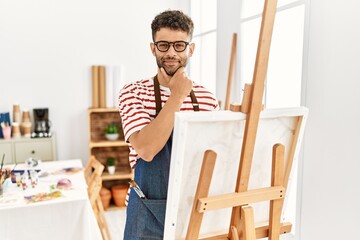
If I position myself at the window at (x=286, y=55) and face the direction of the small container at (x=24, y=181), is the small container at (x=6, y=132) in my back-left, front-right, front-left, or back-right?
front-right

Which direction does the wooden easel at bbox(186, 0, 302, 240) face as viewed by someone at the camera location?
facing away from the viewer and to the left of the viewer

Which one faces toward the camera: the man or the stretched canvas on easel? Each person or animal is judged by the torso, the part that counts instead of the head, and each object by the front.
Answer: the man

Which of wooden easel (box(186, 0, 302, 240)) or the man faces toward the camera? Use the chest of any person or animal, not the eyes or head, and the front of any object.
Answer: the man

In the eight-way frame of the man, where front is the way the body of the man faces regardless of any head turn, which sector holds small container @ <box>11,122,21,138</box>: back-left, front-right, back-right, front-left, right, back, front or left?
back-right

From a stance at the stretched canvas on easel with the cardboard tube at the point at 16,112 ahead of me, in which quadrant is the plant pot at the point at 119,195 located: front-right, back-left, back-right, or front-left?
front-right

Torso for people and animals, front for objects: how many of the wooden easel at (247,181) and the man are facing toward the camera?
1

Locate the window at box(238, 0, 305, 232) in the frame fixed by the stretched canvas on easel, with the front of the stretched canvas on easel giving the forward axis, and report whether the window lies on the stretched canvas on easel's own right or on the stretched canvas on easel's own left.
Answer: on the stretched canvas on easel's own right

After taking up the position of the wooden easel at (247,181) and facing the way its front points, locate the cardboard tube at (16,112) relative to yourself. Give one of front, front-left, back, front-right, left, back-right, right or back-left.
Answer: front

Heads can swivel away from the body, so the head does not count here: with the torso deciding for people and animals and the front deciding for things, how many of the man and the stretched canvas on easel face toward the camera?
1

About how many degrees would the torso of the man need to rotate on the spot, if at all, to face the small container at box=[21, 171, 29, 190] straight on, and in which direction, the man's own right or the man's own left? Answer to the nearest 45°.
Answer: approximately 135° to the man's own right

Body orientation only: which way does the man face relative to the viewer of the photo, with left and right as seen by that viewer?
facing the viewer

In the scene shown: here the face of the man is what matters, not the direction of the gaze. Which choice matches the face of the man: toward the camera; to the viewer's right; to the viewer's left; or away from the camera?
toward the camera

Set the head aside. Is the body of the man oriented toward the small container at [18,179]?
no

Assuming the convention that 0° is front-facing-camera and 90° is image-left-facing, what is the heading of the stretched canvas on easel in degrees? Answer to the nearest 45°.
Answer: approximately 135°

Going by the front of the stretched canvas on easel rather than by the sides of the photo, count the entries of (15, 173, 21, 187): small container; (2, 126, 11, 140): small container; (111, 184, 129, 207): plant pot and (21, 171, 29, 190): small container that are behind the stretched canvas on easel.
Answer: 0
